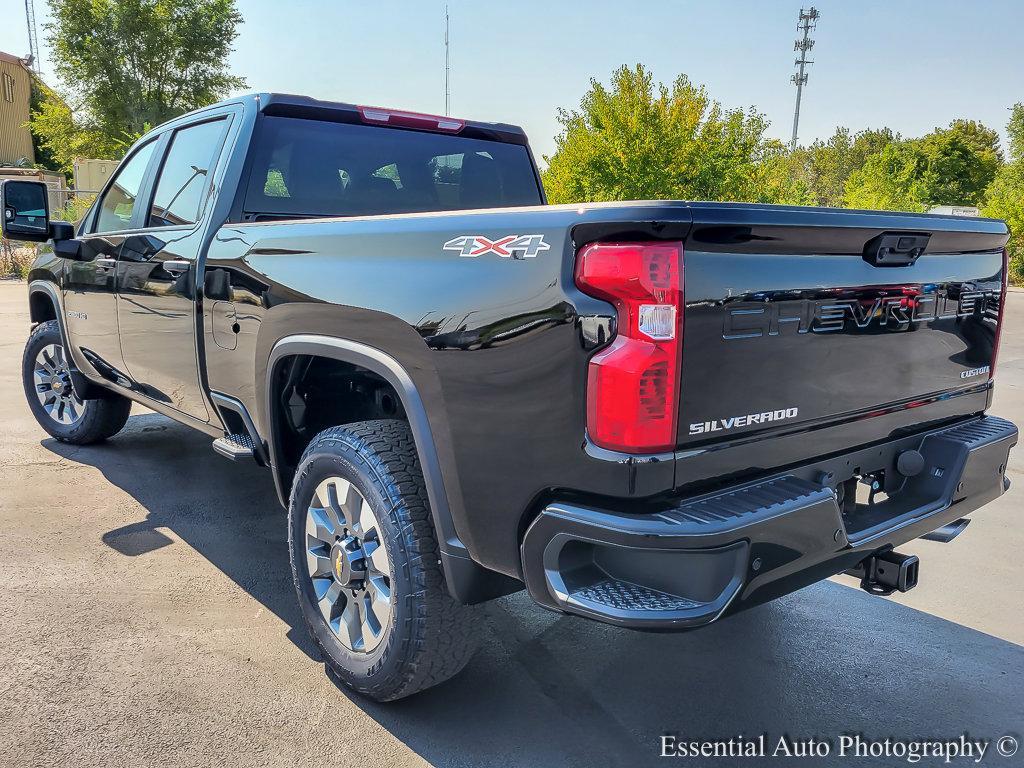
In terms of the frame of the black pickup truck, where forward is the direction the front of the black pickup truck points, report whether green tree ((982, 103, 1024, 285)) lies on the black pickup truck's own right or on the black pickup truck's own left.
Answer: on the black pickup truck's own right

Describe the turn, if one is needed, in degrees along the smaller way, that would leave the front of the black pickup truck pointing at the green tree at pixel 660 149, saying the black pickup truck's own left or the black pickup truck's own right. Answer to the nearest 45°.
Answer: approximately 45° to the black pickup truck's own right

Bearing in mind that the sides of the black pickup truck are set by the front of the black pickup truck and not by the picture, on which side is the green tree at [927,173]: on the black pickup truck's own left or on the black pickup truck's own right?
on the black pickup truck's own right

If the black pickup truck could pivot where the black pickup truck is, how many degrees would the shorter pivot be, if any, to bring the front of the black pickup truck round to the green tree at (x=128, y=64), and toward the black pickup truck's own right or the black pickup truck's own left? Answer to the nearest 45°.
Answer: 0° — it already faces it

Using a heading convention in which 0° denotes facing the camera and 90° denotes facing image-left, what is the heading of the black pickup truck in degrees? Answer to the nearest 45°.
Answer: approximately 135°

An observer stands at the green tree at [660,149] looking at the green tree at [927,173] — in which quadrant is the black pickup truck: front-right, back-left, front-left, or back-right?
back-right
